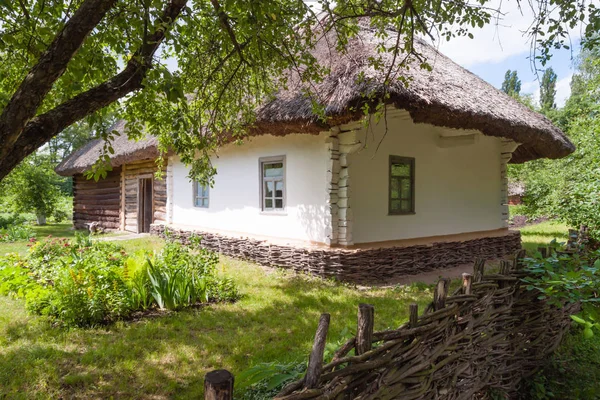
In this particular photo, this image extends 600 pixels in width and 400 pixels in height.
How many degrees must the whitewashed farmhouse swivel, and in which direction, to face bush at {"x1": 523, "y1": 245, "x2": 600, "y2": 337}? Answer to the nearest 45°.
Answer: approximately 45° to its left

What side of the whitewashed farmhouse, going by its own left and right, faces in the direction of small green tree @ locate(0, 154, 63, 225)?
right

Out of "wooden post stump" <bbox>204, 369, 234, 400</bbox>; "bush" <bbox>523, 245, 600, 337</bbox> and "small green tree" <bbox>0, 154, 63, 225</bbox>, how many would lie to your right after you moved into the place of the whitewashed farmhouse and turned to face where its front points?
1

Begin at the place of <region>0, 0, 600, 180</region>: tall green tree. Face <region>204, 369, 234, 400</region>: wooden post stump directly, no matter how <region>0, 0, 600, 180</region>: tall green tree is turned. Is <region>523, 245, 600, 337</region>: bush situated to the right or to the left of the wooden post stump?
left

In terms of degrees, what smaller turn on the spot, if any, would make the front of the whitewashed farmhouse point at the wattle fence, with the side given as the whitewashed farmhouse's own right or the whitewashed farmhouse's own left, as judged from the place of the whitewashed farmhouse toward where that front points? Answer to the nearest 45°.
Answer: approximately 45° to the whitewashed farmhouse's own left

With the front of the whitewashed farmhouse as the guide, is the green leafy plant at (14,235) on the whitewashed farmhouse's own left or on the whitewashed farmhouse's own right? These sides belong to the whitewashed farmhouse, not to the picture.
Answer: on the whitewashed farmhouse's own right

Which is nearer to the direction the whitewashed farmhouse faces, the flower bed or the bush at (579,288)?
the flower bed

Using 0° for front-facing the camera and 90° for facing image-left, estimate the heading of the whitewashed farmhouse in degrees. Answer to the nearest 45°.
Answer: approximately 45°

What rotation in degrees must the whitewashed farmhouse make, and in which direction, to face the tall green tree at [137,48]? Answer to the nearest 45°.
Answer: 0° — it already faces it

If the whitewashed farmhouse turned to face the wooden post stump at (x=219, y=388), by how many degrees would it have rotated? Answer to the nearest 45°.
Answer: approximately 45° to its left

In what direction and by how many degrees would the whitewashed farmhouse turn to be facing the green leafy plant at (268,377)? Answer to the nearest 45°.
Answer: approximately 45° to its left
